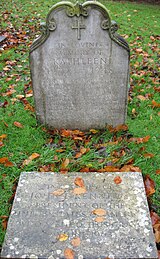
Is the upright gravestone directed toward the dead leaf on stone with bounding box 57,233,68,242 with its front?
yes

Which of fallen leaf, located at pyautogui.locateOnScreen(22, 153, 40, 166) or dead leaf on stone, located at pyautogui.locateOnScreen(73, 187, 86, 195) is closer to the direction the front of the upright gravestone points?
the dead leaf on stone

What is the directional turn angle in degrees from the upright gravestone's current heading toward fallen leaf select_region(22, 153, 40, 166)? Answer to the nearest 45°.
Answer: approximately 45° to its right

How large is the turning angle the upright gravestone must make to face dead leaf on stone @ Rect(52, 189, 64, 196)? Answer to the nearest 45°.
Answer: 0° — it already faces it

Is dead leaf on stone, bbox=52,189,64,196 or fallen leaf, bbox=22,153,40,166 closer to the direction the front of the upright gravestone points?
the dead leaf on stone

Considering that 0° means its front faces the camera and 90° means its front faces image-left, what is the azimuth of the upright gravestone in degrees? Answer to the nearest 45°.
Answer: approximately 0°

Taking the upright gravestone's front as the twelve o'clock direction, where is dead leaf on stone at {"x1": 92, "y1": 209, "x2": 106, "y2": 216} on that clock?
The dead leaf on stone is roughly at 12 o'clock from the upright gravestone.

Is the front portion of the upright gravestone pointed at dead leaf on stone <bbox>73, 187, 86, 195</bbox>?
yes

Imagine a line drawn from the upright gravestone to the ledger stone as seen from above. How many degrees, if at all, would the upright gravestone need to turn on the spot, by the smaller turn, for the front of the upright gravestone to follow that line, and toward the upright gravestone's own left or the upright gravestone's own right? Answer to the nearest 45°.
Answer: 0° — it already faces it

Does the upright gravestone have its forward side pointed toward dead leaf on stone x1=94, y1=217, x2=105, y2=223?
yes
